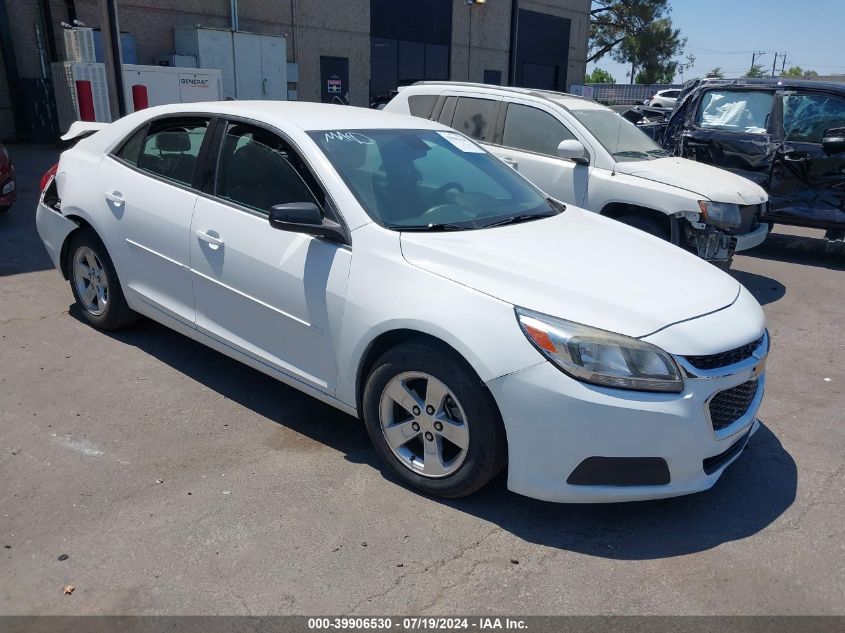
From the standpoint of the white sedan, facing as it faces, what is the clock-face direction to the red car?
The red car is roughly at 6 o'clock from the white sedan.

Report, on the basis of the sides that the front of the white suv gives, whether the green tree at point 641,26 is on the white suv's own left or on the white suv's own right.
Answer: on the white suv's own left

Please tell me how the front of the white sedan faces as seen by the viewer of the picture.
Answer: facing the viewer and to the right of the viewer

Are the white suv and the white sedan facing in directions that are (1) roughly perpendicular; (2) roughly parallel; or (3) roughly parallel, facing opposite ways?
roughly parallel

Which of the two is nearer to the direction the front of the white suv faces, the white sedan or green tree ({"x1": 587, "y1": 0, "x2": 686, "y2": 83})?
the white sedan

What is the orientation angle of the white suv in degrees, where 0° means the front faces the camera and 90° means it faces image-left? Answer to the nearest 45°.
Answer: approximately 315°

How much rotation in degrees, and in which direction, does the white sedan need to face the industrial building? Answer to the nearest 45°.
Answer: approximately 135° to its left

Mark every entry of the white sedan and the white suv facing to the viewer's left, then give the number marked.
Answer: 0

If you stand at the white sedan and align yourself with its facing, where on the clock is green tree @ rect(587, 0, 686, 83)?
The green tree is roughly at 8 o'clock from the white sedan.

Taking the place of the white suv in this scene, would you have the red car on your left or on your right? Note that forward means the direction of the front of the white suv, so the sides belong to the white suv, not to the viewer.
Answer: on your right

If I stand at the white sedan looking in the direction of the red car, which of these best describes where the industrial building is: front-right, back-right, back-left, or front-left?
front-right

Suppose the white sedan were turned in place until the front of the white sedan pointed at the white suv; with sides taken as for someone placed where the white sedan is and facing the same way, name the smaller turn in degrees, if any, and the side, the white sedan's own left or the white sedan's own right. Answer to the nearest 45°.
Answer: approximately 90° to the white sedan's own left
